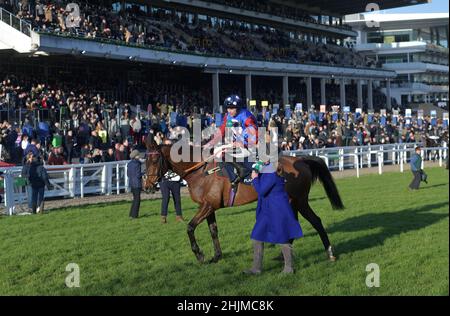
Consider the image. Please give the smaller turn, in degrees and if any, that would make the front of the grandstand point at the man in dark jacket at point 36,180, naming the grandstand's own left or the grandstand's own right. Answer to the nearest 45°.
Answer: approximately 45° to the grandstand's own right

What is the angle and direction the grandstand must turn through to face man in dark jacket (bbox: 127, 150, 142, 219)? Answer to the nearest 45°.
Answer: approximately 45° to its right

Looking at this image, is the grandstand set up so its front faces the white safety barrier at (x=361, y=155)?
yes

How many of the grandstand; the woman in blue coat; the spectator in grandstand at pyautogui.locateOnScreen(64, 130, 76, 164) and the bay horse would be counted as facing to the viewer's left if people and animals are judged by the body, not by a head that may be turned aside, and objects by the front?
2

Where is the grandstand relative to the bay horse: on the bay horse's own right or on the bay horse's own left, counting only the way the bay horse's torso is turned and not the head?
on the bay horse's own right

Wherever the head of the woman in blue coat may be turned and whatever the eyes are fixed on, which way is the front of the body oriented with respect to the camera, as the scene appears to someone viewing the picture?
to the viewer's left

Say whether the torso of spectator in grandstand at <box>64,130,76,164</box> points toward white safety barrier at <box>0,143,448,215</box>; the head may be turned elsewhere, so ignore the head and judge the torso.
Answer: yes

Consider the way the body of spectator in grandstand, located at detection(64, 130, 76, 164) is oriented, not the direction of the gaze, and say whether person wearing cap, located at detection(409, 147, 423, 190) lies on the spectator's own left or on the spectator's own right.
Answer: on the spectator's own left

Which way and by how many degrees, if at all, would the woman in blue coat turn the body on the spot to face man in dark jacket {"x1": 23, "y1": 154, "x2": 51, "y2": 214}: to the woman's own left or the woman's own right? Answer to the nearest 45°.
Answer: approximately 45° to the woman's own right

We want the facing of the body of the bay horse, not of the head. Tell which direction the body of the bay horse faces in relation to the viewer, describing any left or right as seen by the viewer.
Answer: facing to the left of the viewer

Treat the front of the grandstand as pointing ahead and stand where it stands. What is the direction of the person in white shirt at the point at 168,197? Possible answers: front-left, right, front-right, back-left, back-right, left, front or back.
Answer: front-right

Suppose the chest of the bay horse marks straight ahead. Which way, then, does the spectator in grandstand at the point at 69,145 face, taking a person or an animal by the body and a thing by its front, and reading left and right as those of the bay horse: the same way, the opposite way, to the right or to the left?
to the left

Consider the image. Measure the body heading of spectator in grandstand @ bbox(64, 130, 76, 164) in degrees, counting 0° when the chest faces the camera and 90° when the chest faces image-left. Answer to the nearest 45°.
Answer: approximately 0°
